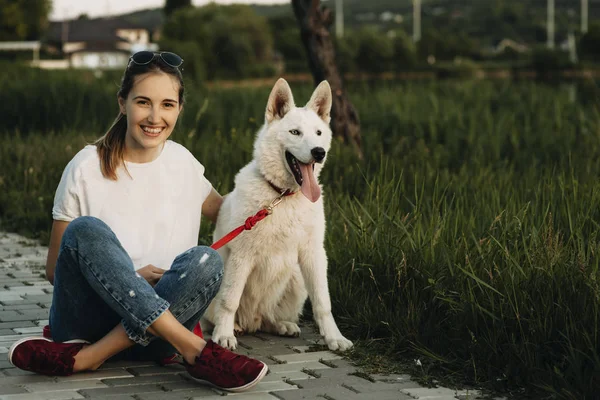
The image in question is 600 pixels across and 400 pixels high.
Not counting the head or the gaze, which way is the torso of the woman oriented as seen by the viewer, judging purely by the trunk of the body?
toward the camera

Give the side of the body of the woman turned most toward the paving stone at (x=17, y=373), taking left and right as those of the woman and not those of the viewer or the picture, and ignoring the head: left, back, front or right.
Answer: right

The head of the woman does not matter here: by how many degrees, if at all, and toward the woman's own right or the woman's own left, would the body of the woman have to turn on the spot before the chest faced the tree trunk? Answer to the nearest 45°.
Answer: approximately 180°
